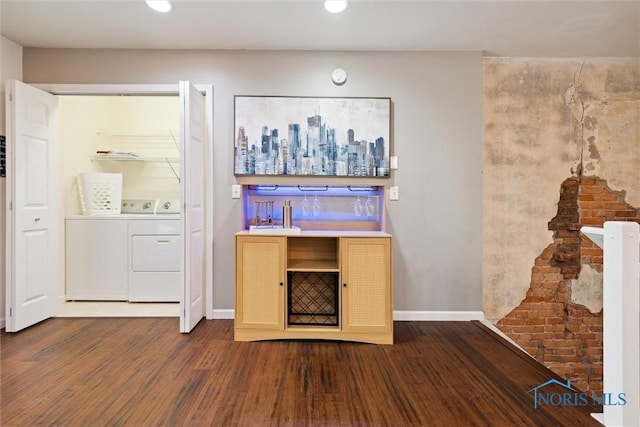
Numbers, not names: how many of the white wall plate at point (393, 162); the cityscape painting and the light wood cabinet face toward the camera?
3

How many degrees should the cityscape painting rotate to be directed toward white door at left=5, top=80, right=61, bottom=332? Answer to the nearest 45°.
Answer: approximately 90° to its right

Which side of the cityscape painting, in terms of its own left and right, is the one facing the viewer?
front

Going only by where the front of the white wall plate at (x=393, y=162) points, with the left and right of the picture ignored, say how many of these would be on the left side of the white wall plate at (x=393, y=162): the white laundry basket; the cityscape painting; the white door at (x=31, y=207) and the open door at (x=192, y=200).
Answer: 0

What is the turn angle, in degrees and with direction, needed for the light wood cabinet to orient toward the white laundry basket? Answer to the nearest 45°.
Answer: approximately 135° to its right

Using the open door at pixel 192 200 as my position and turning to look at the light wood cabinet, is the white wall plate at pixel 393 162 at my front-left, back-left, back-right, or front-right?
front-left

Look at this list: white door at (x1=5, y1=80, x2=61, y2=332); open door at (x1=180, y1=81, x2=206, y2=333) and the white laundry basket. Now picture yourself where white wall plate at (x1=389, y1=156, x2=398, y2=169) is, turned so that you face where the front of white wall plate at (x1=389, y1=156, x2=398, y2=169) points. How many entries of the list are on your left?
0

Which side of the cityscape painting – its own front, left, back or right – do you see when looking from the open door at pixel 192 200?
right

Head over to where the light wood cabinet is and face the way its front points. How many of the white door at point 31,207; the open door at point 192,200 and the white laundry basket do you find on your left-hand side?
0

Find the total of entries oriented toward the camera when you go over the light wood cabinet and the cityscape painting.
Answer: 2

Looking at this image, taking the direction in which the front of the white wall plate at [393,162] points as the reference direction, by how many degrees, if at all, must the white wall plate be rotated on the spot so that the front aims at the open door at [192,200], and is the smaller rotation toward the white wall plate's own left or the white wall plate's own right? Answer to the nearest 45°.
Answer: approximately 45° to the white wall plate's own right

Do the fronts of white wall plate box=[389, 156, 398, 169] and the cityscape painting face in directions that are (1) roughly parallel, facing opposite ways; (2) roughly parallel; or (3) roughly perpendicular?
roughly parallel

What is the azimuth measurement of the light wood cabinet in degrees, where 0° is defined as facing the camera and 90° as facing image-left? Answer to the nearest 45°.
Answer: approximately 0°

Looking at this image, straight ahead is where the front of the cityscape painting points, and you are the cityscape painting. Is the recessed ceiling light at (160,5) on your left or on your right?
on your right

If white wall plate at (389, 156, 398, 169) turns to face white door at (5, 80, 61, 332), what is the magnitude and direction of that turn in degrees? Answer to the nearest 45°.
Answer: approximately 90° to its right

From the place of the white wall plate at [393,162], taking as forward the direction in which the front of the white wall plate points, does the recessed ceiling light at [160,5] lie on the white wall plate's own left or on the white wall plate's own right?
on the white wall plate's own right

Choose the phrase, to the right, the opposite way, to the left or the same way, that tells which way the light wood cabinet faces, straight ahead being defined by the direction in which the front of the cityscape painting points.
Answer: the same way

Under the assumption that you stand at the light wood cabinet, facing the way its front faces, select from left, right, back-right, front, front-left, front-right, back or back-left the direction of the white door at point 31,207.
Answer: right
